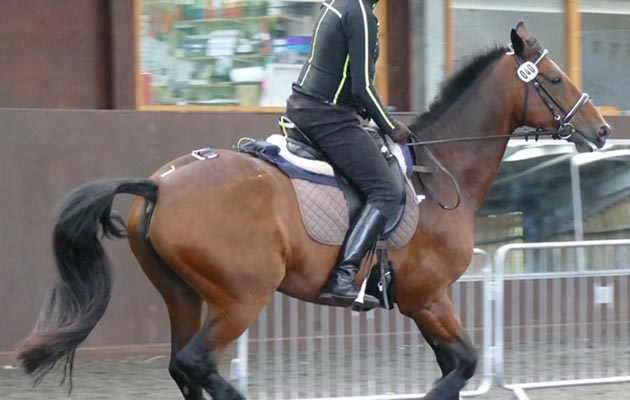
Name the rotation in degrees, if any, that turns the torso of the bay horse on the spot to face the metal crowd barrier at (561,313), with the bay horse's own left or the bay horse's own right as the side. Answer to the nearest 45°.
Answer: approximately 45° to the bay horse's own left

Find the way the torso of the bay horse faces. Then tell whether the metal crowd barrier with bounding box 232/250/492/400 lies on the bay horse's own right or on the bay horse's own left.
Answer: on the bay horse's own left

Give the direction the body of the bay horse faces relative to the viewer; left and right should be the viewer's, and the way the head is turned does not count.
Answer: facing to the right of the viewer
